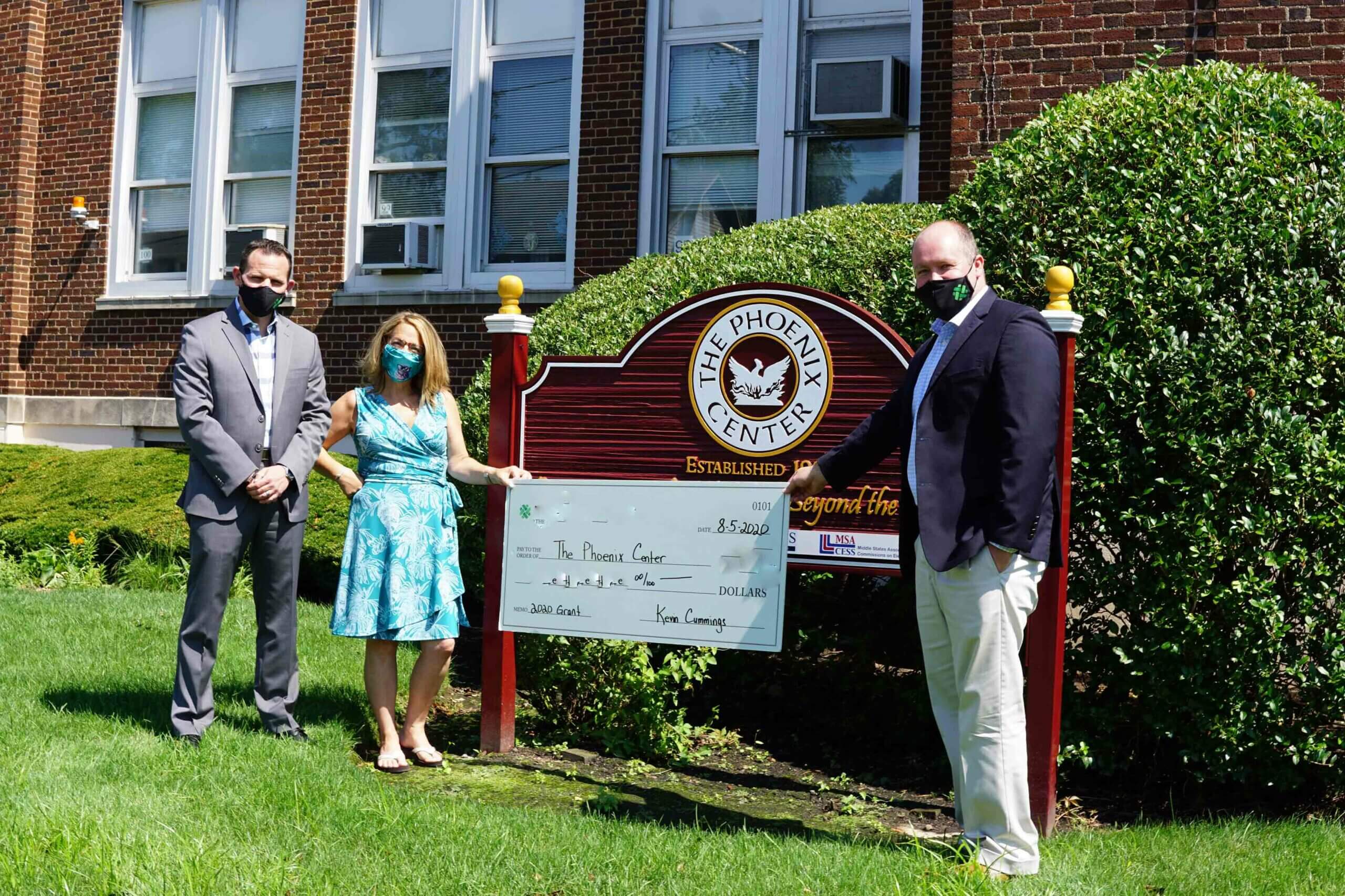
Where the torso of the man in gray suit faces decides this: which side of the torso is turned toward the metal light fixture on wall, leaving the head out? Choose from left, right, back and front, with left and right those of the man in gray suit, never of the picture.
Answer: back

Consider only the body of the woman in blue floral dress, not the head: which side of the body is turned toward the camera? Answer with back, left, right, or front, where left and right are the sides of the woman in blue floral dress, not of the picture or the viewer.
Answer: front

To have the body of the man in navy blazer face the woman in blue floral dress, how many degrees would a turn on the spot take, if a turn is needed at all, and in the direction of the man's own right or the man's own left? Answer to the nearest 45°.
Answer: approximately 45° to the man's own right

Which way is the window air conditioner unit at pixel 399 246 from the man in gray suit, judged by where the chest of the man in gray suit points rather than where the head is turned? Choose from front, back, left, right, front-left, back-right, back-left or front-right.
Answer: back

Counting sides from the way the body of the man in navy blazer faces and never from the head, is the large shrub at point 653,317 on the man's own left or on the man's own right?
on the man's own right

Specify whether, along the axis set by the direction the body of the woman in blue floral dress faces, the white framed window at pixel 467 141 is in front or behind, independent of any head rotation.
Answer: behind

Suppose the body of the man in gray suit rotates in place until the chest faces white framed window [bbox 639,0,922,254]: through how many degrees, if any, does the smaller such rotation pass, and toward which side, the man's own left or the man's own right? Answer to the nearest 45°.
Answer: approximately 135° to the man's own left

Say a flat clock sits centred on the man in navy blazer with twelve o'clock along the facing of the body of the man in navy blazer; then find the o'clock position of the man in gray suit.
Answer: The man in gray suit is roughly at 2 o'clock from the man in navy blazer.

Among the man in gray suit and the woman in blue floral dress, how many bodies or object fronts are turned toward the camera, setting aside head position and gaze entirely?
2

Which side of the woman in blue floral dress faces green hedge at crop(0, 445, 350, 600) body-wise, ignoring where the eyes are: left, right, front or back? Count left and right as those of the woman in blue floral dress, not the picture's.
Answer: back

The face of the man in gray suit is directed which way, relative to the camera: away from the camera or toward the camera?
toward the camera

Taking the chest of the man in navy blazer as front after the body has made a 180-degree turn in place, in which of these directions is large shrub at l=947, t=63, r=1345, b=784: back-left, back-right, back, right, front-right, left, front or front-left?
front

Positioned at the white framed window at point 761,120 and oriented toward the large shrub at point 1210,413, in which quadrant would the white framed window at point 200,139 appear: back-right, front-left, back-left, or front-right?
back-right

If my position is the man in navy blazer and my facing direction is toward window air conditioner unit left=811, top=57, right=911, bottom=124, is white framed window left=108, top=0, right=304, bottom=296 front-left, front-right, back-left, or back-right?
front-left
